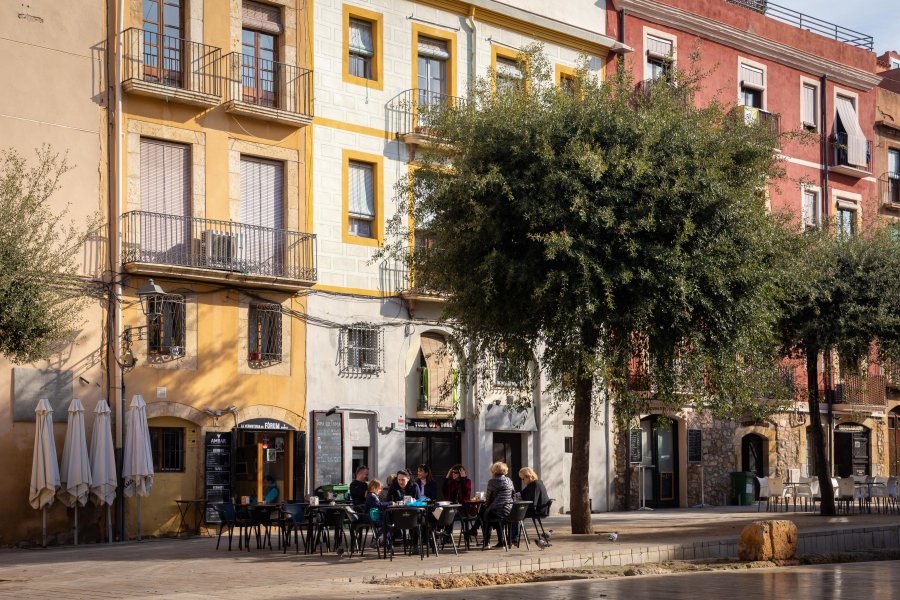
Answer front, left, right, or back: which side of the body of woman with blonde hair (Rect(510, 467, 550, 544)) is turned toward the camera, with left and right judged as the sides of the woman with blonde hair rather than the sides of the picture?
left

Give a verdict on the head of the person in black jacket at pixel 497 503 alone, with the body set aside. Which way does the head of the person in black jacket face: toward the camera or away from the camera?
away from the camera

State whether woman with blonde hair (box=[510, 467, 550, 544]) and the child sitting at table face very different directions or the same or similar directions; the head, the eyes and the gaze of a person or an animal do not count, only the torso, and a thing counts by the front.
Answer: very different directions

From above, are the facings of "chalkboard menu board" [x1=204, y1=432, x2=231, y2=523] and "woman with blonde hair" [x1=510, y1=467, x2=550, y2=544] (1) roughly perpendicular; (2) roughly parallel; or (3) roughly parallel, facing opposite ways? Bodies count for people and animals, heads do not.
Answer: roughly perpendicular

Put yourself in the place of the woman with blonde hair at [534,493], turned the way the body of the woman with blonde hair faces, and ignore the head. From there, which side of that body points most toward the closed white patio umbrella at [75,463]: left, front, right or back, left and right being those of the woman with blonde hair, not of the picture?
front

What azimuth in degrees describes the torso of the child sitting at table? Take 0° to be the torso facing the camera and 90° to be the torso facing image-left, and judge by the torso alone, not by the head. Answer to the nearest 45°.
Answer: approximately 270°

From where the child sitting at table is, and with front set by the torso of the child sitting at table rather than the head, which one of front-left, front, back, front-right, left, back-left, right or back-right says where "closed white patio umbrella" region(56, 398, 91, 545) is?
back-left

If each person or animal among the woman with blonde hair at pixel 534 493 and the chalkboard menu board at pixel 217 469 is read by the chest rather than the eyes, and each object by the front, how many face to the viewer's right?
0

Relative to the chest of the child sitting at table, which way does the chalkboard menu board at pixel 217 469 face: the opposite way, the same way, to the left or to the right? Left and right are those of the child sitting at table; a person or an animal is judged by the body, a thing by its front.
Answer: to the right

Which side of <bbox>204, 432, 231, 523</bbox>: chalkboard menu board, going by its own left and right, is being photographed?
front

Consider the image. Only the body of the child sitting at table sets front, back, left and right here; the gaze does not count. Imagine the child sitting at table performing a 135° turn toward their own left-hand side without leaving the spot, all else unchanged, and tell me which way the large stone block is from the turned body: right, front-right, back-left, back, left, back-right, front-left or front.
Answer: back-right

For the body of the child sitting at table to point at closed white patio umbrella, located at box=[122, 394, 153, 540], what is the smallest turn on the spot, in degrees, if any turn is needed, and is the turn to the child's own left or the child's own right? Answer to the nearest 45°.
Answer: approximately 135° to the child's own left

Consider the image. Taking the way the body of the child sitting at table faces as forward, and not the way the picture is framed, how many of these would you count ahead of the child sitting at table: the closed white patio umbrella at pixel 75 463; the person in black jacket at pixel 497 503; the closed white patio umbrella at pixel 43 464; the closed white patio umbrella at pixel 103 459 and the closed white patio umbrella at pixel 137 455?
1

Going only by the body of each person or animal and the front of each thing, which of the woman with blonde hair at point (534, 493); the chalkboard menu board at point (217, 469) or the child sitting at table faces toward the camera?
the chalkboard menu board

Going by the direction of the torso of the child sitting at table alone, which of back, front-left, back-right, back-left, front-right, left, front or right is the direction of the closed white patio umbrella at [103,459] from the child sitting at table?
back-left
